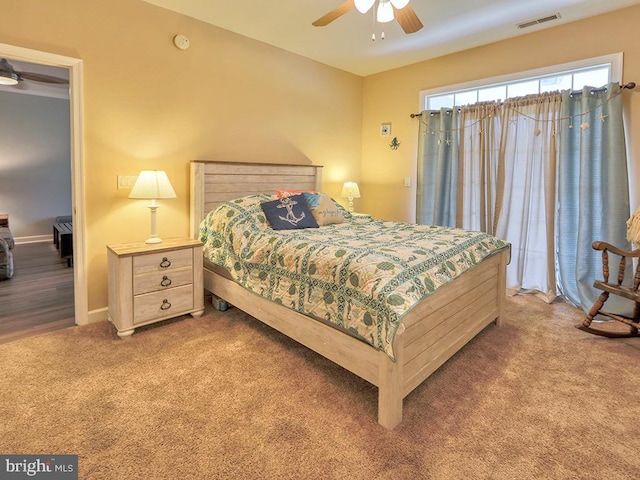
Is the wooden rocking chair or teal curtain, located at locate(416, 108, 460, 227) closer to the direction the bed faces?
the wooden rocking chair

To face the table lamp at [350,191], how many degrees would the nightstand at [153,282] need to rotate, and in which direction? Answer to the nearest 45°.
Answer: approximately 90° to its left

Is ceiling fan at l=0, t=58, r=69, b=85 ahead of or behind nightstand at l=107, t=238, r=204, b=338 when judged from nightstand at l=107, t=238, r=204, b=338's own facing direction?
behind

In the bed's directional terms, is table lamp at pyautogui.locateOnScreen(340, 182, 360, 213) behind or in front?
behind

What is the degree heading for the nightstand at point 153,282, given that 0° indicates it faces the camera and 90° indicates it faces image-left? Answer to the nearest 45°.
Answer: approximately 315°

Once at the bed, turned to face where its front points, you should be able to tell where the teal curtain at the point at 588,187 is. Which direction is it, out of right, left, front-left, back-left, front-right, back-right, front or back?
left
